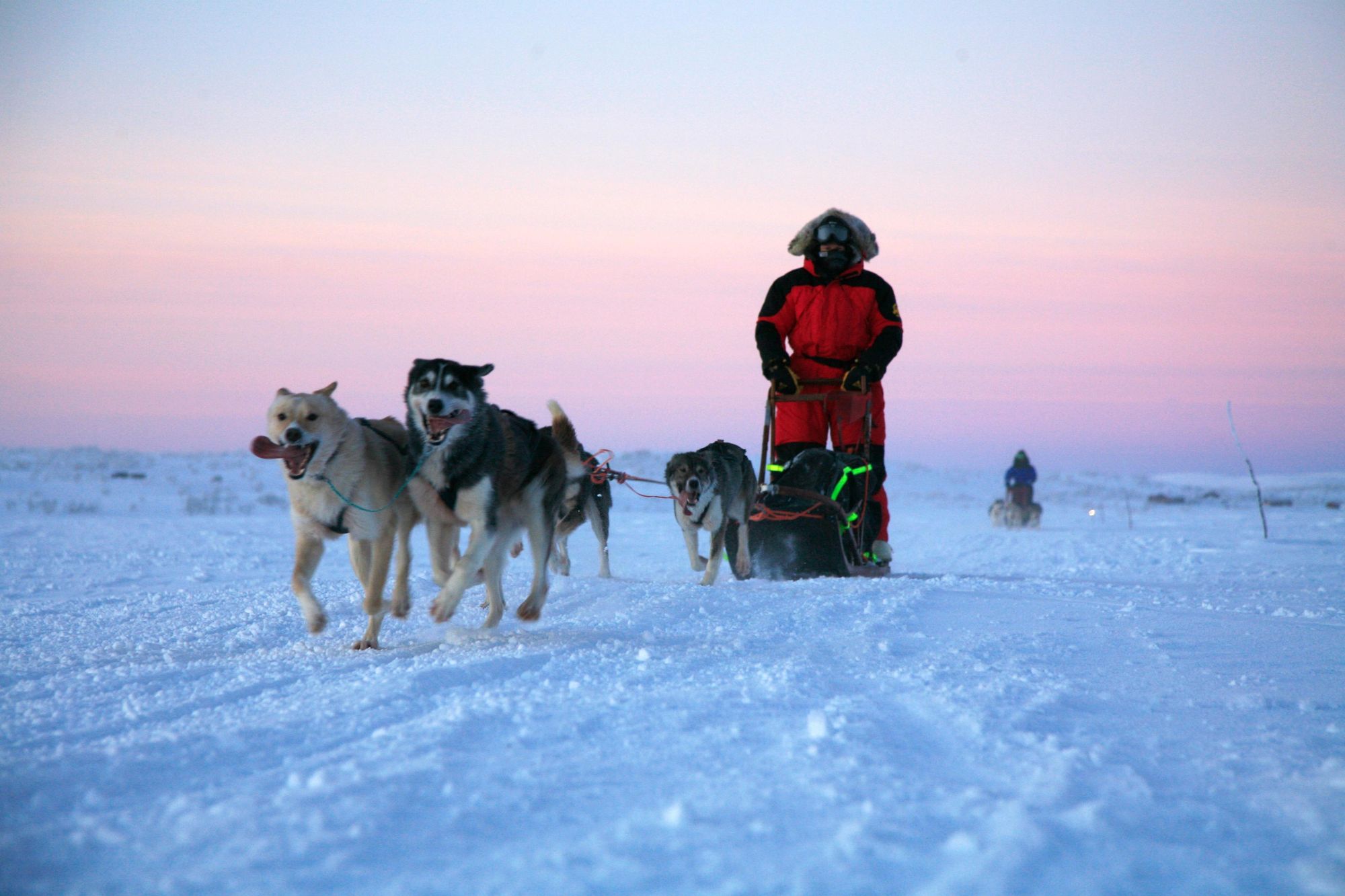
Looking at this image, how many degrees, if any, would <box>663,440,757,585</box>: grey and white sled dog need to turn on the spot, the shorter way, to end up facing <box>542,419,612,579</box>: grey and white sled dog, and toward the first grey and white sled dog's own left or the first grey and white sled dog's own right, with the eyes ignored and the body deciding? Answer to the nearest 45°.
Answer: approximately 45° to the first grey and white sled dog's own right

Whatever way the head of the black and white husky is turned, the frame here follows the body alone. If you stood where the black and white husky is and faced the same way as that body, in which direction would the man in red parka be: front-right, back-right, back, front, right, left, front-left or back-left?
back

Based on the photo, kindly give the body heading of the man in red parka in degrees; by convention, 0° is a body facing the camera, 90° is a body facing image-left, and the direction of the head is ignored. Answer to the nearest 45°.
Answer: approximately 0°

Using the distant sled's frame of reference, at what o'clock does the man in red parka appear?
The man in red parka is roughly at 12 o'clock from the distant sled.

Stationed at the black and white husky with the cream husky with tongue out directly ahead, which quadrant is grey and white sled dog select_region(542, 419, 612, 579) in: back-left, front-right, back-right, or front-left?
back-right

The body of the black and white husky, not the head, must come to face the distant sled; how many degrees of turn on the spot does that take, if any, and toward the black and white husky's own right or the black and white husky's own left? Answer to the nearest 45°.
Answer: approximately 180°

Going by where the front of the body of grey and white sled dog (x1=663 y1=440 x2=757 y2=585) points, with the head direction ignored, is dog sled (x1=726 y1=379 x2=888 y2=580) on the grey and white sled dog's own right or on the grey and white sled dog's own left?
on the grey and white sled dog's own left

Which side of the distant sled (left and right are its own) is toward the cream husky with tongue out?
front
